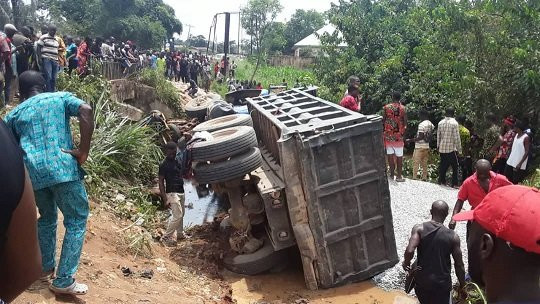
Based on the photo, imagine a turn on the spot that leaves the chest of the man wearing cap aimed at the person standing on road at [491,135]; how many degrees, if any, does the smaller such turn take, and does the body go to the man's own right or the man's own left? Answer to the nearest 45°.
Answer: approximately 45° to the man's own right

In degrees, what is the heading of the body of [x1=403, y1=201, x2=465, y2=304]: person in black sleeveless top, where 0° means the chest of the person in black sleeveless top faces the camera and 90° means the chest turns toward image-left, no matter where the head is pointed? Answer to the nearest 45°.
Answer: approximately 180°

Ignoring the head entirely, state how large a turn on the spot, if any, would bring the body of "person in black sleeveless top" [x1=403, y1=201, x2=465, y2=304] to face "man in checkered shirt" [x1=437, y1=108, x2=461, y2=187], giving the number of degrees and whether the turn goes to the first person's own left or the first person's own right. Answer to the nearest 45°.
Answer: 0° — they already face them

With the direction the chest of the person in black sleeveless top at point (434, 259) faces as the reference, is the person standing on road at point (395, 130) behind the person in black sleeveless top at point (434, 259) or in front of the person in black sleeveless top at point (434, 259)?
in front

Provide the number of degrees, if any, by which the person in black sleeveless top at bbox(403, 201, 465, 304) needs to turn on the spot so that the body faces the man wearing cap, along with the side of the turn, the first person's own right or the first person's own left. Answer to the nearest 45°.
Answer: approximately 180°
